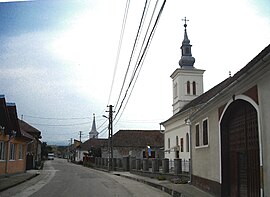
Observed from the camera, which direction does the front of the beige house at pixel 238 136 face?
facing the viewer and to the left of the viewer

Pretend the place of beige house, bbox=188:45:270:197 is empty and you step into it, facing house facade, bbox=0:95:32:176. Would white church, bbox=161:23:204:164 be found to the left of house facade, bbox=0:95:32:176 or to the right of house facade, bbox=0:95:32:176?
right

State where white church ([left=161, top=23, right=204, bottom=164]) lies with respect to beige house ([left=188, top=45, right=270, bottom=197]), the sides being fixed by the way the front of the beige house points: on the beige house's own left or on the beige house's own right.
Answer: on the beige house's own right

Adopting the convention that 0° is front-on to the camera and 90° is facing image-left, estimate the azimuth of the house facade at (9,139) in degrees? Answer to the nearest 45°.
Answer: approximately 315°

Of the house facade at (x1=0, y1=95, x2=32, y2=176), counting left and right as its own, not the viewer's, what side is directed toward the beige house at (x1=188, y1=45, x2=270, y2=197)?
front

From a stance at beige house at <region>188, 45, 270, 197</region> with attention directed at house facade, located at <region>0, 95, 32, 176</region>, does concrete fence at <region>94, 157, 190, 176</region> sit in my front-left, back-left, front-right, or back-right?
front-right

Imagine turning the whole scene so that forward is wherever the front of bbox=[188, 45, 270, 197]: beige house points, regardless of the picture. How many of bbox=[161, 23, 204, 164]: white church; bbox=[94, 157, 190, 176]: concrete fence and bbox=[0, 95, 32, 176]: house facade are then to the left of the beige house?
0

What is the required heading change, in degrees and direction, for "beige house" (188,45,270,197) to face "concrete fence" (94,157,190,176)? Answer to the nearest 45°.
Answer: approximately 135° to its right

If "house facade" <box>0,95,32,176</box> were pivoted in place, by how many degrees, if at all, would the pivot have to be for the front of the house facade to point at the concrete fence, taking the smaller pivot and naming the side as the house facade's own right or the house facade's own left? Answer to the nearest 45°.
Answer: approximately 45° to the house facade's own left

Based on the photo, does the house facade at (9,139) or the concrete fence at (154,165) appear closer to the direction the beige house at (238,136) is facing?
the house facade

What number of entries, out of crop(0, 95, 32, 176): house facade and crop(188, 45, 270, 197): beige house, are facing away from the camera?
0
